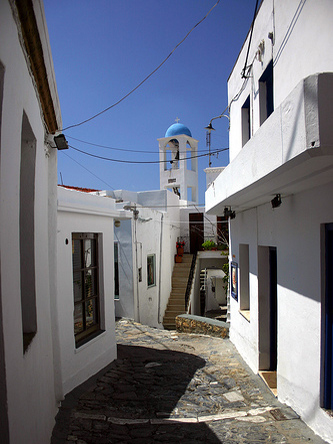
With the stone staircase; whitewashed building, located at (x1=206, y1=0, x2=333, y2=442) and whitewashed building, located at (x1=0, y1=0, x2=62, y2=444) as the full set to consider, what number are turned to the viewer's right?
1

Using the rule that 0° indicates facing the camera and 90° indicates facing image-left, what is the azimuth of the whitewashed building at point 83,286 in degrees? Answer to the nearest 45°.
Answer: approximately 315°

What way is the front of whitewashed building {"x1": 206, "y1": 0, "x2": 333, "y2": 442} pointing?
to the viewer's left

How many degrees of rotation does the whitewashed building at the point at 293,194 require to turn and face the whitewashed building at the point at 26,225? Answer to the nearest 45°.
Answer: approximately 45° to its left

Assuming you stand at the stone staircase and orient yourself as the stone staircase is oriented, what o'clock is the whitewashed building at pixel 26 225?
The whitewashed building is roughly at 12 o'clock from the stone staircase.

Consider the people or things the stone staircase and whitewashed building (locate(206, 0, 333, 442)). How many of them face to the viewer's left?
1

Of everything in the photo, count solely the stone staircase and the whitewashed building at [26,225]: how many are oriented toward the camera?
1

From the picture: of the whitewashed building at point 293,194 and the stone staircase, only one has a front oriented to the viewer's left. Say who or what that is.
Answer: the whitewashed building

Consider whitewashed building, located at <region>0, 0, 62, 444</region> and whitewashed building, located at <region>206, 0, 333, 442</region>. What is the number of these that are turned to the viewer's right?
1
